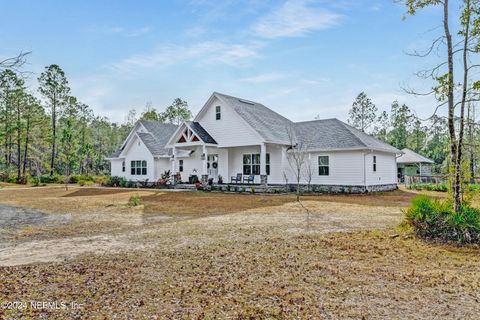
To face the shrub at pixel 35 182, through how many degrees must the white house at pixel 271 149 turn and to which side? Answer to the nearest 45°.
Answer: approximately 90° to its right

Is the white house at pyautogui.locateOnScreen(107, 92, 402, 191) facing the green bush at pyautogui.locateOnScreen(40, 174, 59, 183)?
no

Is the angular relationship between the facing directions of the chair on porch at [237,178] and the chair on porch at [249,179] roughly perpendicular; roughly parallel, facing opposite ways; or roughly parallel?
roughly parallel

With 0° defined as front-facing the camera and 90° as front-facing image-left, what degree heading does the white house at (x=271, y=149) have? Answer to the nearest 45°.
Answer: approximately 45°

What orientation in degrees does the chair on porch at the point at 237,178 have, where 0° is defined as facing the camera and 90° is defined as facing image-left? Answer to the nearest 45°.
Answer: approximately 45°

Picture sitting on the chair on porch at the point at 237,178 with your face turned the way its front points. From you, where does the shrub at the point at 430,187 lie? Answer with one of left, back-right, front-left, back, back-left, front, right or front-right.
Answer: back-left

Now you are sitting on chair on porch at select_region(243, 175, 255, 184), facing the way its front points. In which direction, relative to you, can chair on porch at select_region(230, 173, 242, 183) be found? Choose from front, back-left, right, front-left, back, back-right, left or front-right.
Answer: right

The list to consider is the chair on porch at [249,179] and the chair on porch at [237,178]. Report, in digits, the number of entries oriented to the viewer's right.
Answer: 0

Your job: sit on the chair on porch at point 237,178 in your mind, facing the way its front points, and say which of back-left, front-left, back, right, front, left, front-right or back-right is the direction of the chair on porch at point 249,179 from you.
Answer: left

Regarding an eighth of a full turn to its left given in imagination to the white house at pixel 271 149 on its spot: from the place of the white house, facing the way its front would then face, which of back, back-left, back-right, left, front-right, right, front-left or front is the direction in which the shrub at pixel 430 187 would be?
left

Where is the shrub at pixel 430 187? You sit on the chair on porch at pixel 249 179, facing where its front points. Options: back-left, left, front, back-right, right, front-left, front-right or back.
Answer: back-left

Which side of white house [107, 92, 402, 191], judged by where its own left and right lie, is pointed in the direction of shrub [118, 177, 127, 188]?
right

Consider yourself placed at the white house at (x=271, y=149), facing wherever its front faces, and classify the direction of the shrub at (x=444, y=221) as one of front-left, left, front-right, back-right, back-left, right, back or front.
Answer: front-left
